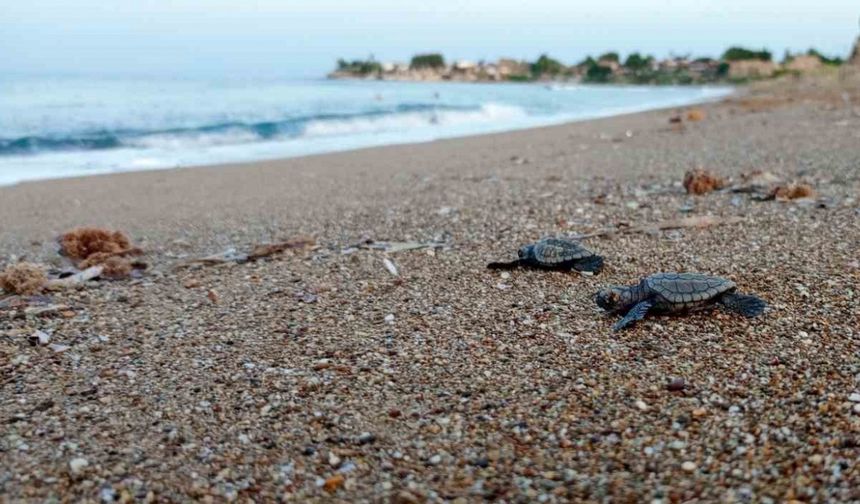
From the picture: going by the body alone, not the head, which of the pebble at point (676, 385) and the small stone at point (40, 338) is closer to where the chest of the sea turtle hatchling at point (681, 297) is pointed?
the small stone

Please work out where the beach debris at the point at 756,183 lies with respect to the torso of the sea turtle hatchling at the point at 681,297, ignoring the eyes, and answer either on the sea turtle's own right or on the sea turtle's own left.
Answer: on the sea turtle's own right

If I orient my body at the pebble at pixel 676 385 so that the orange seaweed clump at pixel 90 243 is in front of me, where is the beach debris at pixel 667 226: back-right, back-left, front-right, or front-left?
front-right

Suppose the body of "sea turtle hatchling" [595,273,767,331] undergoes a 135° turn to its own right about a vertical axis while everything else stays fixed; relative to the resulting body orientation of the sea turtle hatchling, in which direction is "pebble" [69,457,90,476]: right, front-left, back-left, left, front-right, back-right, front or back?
back

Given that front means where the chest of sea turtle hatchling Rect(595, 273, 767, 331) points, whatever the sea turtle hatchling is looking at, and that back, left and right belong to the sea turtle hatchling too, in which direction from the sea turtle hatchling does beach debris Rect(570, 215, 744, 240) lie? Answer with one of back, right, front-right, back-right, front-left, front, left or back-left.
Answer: right

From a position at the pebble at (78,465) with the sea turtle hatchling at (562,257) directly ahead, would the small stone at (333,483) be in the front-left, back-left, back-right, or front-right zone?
front-right

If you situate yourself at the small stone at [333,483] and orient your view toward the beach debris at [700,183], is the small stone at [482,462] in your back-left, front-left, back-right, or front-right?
front-right

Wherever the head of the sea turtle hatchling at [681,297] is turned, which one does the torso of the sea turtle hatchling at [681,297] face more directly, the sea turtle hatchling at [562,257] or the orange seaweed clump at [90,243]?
the orange seaweed clump

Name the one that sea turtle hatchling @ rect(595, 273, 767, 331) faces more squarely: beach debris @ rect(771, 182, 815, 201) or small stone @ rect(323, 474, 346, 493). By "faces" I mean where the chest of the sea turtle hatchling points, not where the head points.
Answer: the small stone

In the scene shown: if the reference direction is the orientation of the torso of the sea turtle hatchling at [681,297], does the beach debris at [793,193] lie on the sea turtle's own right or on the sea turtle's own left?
on the sea turtle's own right

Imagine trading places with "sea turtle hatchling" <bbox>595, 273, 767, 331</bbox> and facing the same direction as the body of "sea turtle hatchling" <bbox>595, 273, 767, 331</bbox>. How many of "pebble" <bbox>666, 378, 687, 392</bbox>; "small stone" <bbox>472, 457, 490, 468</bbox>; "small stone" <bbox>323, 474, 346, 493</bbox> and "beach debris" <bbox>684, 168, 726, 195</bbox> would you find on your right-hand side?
1

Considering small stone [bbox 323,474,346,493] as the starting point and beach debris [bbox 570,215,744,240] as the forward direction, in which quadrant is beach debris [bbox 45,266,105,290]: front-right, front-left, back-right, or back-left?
front-left

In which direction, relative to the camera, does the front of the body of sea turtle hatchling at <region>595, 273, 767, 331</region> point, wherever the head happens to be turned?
to the viewer's left

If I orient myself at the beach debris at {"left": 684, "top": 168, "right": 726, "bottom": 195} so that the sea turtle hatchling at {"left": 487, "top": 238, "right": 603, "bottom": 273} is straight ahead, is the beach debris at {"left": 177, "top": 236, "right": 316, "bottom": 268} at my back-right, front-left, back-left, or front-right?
front-right

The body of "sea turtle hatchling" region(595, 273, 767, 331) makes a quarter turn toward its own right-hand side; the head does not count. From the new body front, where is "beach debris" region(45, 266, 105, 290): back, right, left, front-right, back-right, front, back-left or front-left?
left

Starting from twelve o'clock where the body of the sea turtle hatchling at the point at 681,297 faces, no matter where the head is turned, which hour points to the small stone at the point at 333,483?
The small stone is roughly at 10 o'clock from the sea turtle hatchling.

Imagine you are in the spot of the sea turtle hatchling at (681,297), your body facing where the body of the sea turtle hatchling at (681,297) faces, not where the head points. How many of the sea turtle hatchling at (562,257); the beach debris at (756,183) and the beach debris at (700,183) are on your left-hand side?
0

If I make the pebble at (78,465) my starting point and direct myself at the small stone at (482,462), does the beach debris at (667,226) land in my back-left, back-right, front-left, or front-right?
front-left
